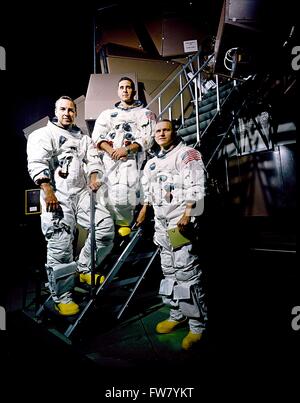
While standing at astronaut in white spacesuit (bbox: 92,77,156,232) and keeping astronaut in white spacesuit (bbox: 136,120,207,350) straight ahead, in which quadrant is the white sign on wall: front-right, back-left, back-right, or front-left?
back-left

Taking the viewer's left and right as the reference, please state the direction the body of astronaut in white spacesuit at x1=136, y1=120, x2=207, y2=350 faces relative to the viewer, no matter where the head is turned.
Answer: facing the viewer and to the left of the viewer

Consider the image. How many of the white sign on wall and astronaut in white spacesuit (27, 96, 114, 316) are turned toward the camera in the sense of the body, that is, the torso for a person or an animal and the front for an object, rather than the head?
2

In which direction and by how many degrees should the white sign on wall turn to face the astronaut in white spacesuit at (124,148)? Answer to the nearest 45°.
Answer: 0° — it already faces them

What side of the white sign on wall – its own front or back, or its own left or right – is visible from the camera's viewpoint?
front

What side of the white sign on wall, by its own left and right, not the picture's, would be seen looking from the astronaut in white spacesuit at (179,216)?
front

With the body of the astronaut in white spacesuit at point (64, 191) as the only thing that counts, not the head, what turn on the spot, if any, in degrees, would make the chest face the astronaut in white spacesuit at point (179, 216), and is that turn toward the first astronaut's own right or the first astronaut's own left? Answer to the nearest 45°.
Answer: approximately 45° to the first astronaut's own left

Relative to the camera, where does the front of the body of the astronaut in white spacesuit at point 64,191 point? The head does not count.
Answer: toward the camera

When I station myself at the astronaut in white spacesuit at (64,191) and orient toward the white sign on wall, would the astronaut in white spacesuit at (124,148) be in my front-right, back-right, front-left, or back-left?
front-right

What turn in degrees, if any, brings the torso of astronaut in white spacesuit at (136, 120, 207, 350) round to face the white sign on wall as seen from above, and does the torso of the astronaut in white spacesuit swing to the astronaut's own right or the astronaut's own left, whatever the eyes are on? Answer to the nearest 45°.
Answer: approximately 135° to the astronaut's own right
